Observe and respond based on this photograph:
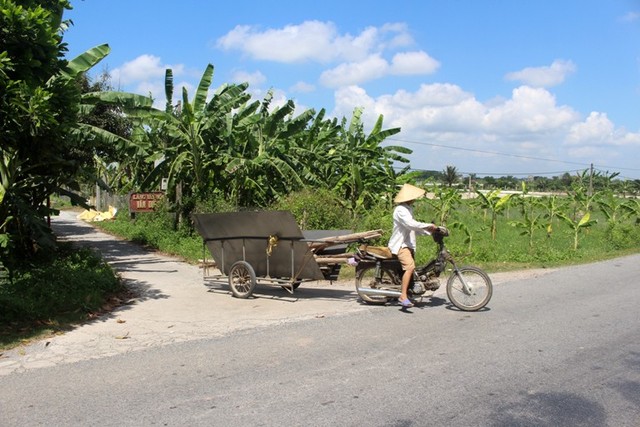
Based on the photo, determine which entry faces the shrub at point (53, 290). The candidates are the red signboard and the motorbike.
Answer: the red signboard

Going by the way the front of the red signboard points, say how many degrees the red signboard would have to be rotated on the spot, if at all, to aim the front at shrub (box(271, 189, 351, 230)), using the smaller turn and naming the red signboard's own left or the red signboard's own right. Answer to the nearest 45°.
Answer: approximately 45° to the red signboard's own left

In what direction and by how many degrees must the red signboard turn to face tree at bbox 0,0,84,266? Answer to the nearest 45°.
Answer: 0° — it already faces it

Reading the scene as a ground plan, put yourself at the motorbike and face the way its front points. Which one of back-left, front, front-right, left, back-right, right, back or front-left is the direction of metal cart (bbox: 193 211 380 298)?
back

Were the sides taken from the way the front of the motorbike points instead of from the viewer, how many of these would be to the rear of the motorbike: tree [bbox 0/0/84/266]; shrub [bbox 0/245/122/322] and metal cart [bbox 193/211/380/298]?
3

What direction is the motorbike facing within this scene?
to the viewer's right

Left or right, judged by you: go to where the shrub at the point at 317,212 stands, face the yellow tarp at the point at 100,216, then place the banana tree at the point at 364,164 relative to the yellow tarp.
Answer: right

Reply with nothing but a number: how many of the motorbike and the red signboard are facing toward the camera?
1
